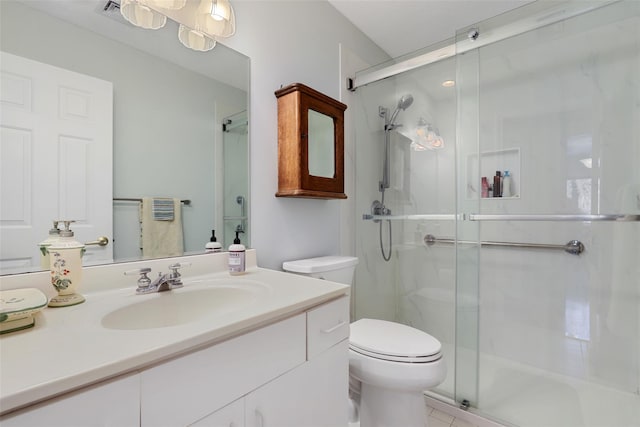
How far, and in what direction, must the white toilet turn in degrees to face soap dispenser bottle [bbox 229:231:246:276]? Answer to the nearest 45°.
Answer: approximately 135° to its right

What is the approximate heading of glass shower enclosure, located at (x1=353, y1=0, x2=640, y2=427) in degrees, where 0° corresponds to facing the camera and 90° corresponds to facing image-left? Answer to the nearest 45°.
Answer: approximately 45°

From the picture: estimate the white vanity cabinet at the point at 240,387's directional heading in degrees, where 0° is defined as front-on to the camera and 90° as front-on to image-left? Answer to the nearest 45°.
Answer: approximately 315°

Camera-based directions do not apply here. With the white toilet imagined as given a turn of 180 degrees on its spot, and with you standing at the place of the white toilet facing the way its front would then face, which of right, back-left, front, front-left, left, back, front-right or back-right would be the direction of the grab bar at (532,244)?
right

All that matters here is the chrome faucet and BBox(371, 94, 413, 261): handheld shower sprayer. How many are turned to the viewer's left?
0

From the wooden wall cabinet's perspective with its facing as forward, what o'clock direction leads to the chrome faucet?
The chrome faucet is roughly at 3 o'clock from the wooden wall cabinet.

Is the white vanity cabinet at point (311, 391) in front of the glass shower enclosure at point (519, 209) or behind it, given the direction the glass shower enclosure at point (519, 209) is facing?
in front

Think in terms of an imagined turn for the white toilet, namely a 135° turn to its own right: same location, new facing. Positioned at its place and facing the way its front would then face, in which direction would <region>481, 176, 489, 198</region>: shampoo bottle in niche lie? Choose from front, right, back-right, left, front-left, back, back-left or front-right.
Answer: back-right

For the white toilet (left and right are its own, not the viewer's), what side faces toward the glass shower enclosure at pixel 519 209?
left
